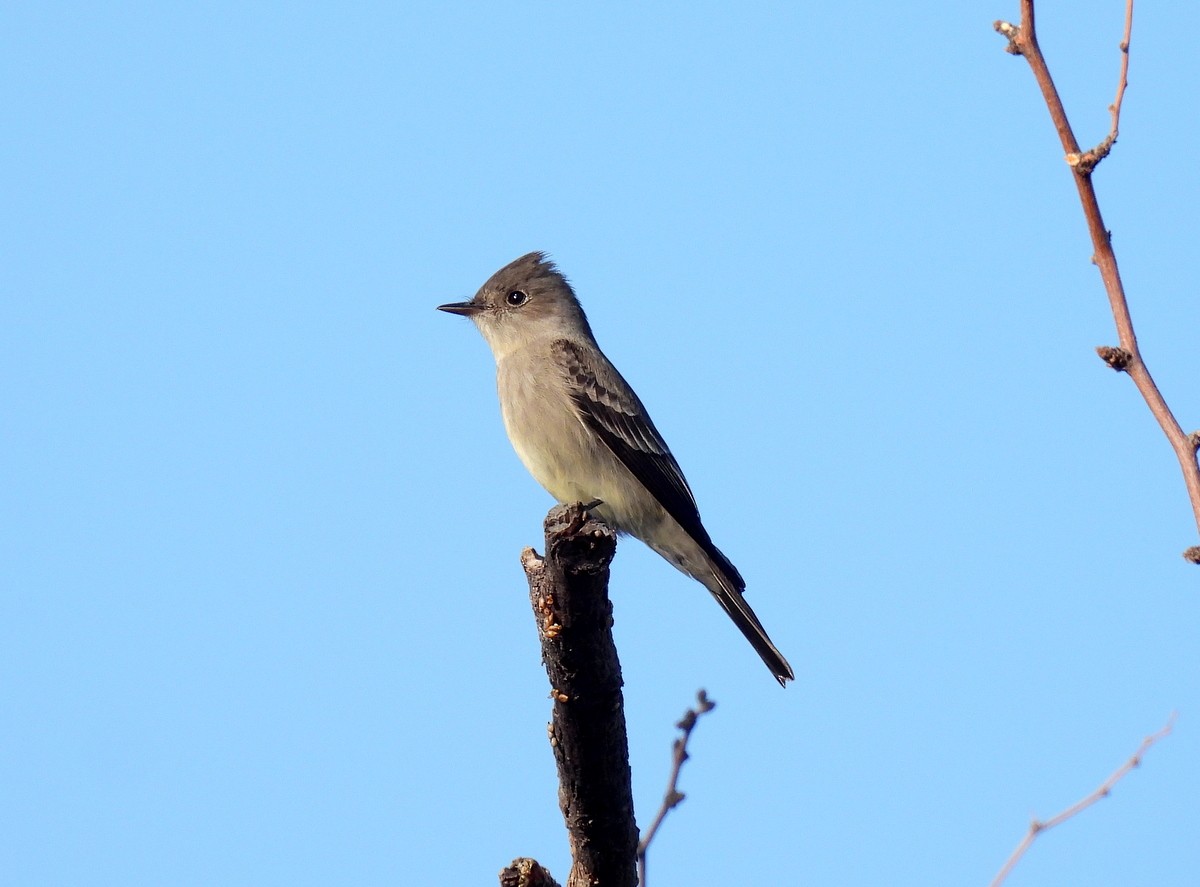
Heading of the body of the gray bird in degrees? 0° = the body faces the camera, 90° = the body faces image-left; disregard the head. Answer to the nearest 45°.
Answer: approximately 90°

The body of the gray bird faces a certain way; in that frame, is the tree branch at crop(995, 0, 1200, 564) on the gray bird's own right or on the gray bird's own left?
on the gray bird's own left
